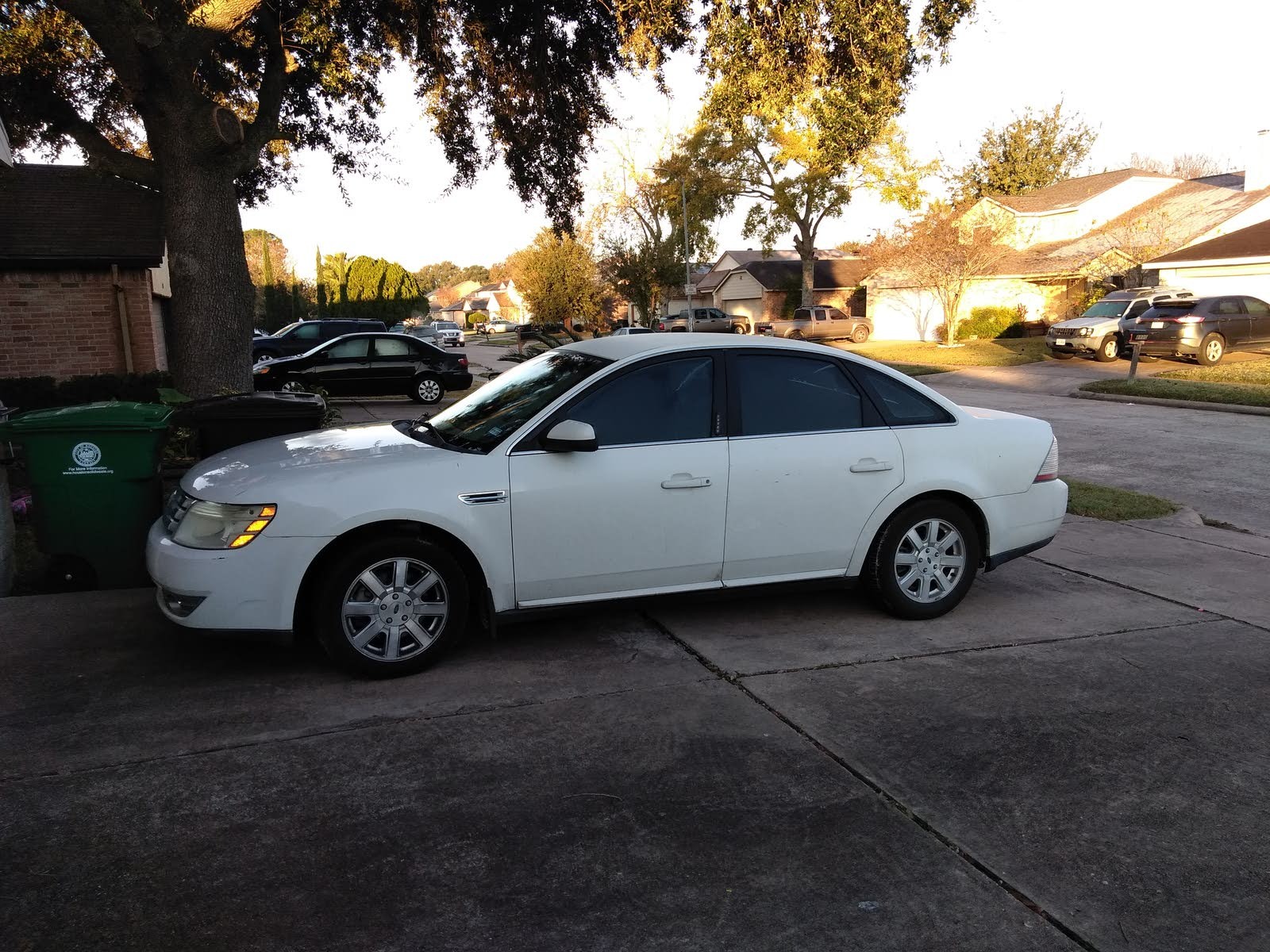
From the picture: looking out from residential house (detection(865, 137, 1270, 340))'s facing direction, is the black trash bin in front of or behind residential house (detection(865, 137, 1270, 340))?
in front

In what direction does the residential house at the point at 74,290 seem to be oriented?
to the viewer's right

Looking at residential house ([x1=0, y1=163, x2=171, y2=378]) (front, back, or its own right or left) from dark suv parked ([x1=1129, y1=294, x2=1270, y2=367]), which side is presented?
front

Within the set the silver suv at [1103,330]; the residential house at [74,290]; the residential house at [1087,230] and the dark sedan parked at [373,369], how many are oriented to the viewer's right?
1

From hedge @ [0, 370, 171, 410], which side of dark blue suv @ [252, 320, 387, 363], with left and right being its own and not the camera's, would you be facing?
left

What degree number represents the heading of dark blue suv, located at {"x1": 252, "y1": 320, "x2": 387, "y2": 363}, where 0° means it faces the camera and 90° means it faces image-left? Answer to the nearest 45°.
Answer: approximately 90°

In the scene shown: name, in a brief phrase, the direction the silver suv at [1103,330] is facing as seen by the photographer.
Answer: facing the viewer and to the left of the viewer

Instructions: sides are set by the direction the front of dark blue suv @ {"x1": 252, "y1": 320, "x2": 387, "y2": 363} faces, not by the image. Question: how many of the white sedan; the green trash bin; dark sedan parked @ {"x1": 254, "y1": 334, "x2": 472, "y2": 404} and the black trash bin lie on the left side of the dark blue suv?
4

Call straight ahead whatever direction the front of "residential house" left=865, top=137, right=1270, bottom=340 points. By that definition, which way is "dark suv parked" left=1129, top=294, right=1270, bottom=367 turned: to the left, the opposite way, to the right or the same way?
the opposite way

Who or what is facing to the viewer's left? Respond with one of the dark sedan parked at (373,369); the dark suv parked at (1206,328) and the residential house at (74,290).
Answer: the dark sedan parked at (373,369)

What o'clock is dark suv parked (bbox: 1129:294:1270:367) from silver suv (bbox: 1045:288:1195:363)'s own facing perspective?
The dark suv parked is roughly at 9 o'clock from the silver suv.

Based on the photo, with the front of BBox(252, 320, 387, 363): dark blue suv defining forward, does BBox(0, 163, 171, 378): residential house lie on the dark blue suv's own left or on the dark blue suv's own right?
on the dark blue suv's own left
